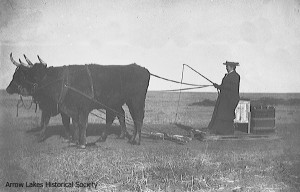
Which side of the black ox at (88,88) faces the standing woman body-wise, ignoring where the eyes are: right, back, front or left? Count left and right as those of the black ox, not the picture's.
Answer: back

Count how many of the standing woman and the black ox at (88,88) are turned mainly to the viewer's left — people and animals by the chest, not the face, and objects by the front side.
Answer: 2

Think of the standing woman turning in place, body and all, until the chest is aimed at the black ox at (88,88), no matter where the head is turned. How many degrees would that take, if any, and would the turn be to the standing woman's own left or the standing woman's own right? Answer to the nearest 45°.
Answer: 0° — they already face it

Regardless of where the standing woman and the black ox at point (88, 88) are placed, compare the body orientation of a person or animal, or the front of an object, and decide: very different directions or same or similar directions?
same or similar directions

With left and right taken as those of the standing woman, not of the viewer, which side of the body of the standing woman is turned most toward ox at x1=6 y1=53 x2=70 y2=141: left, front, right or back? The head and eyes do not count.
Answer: front

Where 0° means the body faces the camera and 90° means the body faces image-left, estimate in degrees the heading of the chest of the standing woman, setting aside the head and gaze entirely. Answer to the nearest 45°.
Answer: approximately 90°

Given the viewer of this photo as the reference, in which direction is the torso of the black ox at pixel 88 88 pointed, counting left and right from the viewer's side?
facing to the left of the viewer
